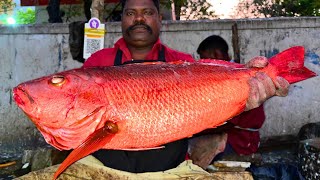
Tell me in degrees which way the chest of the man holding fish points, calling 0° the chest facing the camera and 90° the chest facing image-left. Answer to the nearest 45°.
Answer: approximately 0°

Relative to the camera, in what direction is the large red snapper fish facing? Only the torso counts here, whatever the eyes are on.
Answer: to the viewer's left

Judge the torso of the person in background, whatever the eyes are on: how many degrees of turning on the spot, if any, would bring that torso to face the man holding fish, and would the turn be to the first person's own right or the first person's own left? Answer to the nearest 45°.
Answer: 0° — they already face them

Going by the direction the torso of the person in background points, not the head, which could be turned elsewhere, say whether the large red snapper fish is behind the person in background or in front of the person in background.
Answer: in front

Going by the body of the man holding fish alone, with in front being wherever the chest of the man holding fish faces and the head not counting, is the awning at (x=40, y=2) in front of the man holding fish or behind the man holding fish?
behind

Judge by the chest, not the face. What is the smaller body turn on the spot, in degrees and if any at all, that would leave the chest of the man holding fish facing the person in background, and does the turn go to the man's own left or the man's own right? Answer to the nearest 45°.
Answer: approximately 135° to the man's own left
